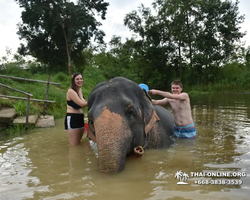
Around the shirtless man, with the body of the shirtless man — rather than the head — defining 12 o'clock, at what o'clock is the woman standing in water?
The woman standing in water is roughly at 1 o'clock from the shirtless man.

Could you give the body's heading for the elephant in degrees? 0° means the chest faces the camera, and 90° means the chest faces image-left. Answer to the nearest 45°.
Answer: approximately 45°

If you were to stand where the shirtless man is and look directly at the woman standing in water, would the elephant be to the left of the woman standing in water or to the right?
left

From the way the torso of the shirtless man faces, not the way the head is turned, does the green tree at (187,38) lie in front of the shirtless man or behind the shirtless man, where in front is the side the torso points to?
behind

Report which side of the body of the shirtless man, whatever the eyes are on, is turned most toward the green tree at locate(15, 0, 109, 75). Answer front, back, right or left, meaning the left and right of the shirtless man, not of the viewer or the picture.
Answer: right

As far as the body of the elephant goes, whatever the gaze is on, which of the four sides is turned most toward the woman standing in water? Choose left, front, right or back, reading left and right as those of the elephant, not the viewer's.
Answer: right

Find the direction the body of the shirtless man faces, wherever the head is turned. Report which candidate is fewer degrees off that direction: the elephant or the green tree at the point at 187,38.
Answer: the elephant

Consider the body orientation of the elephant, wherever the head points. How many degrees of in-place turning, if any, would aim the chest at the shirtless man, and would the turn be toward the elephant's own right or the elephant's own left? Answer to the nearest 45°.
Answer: approximately 180°

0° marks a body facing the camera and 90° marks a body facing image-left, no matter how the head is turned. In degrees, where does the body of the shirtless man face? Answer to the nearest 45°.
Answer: approximately 45°
